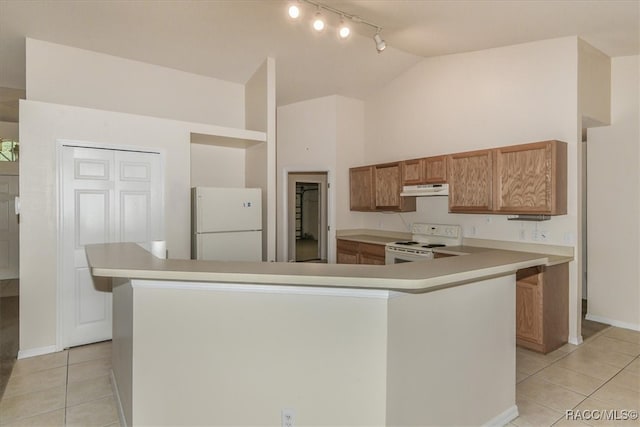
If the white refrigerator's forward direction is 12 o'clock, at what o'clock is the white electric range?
The white electric range is roughly at 9 o'clock from the white refrigerator.

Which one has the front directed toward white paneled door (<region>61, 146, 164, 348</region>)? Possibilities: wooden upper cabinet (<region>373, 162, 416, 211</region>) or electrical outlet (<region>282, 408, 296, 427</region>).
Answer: the wooden upper cabinet

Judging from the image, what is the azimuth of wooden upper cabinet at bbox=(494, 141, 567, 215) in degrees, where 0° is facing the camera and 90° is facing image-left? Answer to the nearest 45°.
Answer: approximately 45°

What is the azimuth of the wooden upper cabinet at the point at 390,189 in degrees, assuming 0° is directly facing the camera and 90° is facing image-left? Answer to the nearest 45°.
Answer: approximately 45°

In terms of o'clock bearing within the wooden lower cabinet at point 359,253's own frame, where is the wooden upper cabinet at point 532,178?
The wooden upper cabinet is roughly at 9 o'clock from the wooden lower cabinet.

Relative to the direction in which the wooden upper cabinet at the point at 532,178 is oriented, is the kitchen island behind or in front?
in front

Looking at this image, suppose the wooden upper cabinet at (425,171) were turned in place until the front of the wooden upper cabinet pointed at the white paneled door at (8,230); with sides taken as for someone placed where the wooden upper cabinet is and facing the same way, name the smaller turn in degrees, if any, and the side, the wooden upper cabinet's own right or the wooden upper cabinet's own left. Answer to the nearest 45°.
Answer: approximately 45° to the wooden upper cabinet's own right

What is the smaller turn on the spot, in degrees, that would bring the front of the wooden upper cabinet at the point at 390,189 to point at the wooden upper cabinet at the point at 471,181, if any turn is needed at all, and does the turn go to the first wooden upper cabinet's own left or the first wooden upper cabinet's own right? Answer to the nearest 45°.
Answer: approximately 90° to the first wooden upper cabinet's own left

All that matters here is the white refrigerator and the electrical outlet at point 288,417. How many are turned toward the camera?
2

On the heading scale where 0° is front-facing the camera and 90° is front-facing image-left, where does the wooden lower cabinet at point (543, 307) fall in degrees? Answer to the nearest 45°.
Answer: approximately 45°

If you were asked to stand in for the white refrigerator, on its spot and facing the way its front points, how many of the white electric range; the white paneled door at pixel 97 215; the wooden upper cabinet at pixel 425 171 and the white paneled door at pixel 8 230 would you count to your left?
2

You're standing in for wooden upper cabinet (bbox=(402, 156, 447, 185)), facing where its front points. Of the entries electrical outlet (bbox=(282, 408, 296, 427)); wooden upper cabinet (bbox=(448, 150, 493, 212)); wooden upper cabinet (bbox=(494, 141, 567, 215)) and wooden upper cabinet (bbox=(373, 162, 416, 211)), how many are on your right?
1
